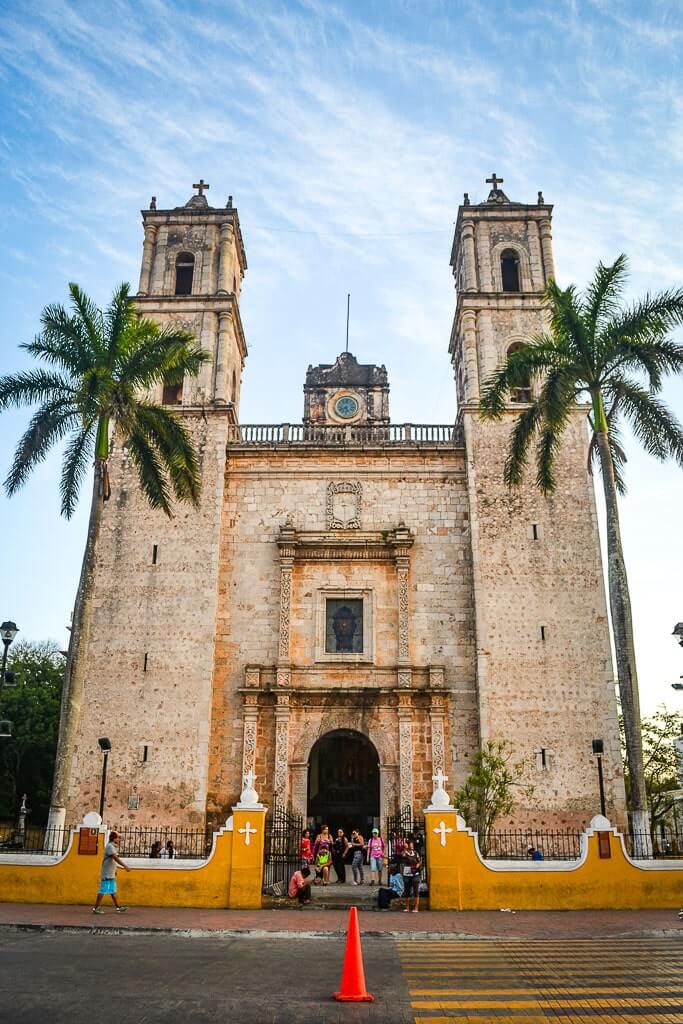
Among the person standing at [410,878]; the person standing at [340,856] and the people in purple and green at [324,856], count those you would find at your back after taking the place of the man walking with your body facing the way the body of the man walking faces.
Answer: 0

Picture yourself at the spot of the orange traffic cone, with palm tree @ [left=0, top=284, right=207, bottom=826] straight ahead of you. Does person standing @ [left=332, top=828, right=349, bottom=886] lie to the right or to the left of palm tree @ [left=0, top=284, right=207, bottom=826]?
right

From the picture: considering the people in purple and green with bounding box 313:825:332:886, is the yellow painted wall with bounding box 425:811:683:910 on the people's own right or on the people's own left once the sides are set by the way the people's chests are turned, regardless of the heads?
on the people's own left

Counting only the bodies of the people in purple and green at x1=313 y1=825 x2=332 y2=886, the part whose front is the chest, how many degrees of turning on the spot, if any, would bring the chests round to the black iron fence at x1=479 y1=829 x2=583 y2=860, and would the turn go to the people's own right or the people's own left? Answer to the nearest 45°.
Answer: approximately 135° to the people's own left

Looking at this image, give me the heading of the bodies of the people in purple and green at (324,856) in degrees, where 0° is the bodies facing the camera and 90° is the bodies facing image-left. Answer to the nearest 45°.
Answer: approximately 0°

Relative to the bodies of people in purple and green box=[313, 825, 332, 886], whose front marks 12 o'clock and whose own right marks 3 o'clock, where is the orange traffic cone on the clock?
The orange traffic cone is roughly at 12 o'clock from the people in purple and green.

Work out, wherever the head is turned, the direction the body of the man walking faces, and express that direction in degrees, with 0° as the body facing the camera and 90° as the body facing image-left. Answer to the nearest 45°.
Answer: approximately 270°

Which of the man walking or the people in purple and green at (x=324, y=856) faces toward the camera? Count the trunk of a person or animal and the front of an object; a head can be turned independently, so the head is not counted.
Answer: the people in purple and green

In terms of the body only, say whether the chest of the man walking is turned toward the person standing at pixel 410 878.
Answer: yes

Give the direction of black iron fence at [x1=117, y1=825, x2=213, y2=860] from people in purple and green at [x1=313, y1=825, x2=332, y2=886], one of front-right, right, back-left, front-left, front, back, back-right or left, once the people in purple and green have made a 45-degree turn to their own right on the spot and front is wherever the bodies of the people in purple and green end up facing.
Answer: right

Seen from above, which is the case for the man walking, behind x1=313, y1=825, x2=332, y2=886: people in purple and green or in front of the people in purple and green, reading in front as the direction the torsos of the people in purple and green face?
in front

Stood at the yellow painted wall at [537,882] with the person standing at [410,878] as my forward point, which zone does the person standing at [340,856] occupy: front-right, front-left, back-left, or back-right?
front-right
